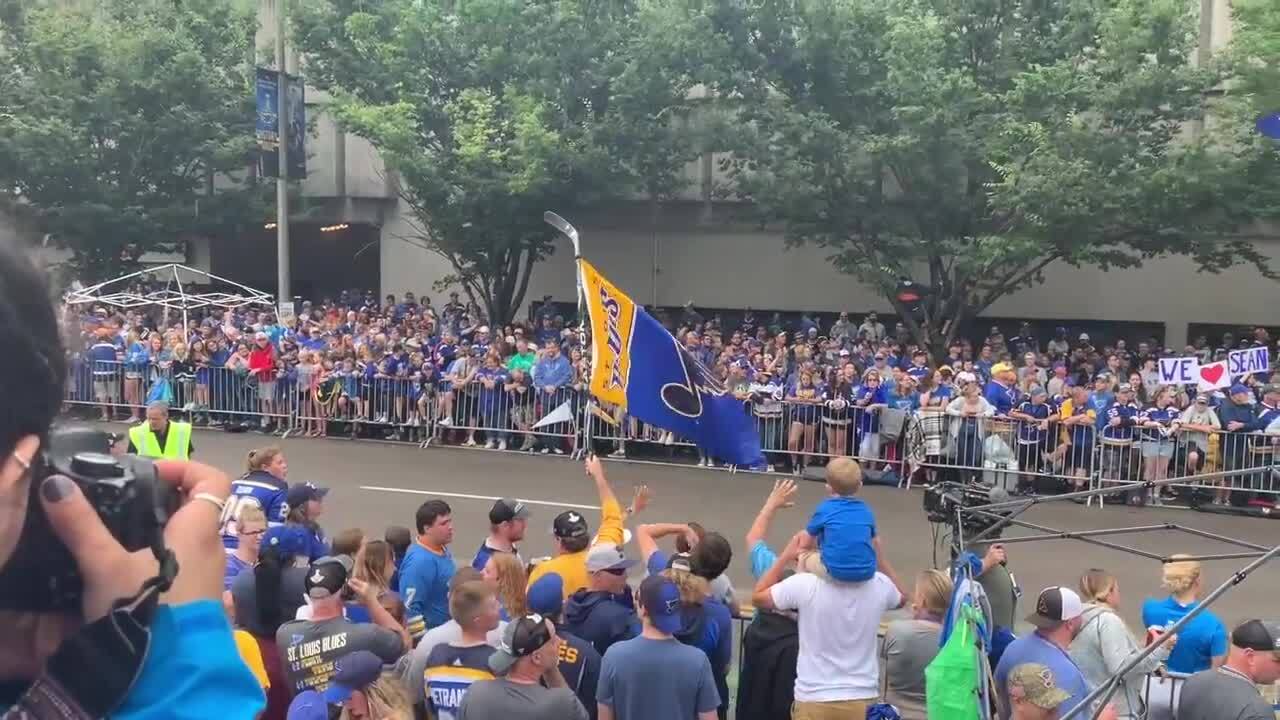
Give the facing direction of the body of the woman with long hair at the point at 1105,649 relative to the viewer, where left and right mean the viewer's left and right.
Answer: facing away from the viewer and to the right of the viewer

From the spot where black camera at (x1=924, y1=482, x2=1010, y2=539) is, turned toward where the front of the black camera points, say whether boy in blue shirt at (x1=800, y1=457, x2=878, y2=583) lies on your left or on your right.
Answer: on your left

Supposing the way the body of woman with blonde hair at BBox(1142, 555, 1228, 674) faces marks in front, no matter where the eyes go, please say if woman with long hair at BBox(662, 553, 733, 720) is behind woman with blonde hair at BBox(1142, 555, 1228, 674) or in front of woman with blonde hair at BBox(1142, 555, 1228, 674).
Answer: behind

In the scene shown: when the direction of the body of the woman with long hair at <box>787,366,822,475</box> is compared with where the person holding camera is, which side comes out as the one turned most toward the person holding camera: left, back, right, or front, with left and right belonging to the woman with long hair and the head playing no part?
front

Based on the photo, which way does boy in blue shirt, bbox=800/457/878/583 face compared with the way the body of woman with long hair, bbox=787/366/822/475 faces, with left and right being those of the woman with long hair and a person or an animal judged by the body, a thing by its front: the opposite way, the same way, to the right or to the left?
the opposite way

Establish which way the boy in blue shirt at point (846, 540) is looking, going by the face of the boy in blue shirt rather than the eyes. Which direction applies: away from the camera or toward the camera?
away from the camera

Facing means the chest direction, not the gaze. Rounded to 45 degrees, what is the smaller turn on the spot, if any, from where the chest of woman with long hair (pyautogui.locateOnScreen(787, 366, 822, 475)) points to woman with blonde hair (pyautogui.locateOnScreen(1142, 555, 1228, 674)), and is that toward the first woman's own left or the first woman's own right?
0° — they already face them

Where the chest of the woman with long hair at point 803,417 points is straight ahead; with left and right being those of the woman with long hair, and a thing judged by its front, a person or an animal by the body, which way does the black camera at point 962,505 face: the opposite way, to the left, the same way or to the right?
to the right

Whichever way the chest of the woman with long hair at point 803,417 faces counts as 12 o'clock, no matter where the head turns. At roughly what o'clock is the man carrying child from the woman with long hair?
The man carrying child is roughly at 12 o'clock from the woman with long hair.

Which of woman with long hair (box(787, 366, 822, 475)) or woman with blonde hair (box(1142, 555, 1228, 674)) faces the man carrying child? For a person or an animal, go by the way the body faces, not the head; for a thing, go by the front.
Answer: woman with long hair (box(787, 366, 822, 475))

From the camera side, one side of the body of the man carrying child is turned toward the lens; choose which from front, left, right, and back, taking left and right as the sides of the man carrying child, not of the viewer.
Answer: back

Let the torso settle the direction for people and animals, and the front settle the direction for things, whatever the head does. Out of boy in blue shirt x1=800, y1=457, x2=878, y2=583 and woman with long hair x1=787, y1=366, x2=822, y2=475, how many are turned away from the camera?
1

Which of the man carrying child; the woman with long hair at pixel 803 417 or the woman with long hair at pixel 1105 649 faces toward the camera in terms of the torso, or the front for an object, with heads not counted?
the woman with long hair at pixel 803 417

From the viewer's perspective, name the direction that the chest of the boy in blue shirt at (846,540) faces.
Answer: away from the camera

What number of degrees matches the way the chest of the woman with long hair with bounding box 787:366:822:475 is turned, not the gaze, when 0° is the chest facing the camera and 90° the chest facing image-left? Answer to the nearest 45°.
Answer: approximately 0°

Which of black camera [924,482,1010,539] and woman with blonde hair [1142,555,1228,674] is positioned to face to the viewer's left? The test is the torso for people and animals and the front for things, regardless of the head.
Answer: the black camera

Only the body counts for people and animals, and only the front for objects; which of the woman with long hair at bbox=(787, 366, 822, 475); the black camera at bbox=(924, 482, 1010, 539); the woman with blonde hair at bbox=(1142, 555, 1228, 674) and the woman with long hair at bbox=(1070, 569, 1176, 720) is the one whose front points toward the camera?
the woman with long hair at bbox=(787, 366, 822, 475)
